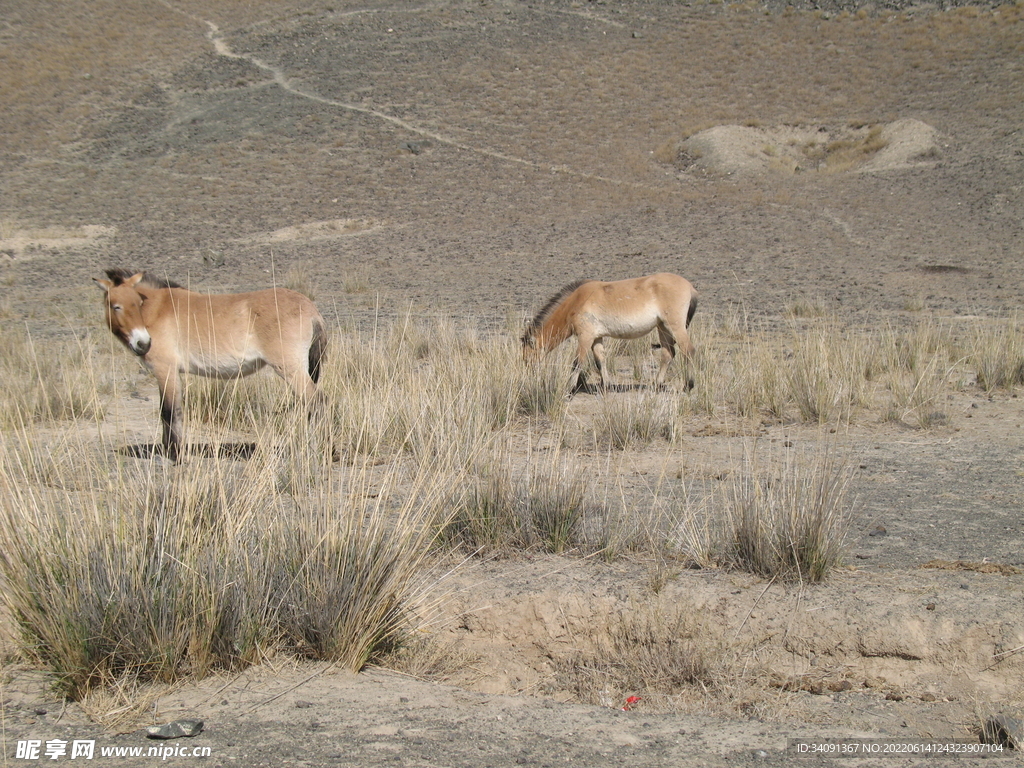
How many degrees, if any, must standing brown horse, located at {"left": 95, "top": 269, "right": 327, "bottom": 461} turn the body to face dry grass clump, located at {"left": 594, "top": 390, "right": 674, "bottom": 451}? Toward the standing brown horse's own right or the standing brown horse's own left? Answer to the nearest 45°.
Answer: approximately 180°

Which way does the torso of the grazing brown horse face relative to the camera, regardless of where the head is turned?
to the viewer's left

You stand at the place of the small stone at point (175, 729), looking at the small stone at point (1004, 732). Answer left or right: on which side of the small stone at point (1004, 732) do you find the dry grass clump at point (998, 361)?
left

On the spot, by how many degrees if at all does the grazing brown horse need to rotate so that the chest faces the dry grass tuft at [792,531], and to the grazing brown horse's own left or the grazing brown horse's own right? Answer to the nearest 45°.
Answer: approximately 90° to the grazing brown horse's own left

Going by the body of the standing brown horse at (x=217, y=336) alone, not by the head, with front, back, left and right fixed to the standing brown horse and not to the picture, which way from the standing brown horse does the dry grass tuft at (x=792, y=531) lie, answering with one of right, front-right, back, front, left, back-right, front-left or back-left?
back-left

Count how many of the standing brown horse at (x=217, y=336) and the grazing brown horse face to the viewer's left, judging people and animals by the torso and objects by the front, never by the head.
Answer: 2

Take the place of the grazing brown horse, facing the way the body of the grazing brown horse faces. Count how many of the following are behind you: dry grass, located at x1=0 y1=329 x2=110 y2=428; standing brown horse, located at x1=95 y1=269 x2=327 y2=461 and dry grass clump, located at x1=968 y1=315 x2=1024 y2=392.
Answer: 1

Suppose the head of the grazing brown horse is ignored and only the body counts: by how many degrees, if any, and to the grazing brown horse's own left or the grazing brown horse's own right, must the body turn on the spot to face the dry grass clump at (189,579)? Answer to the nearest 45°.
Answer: approximately 90° to the grazing brown horse's own left

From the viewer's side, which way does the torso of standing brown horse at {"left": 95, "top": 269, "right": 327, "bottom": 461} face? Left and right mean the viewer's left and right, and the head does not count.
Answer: facing to the left of the viewer

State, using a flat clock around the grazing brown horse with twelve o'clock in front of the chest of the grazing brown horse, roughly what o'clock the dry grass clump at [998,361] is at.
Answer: The dry grass clump is roughly at 6 o'clock from the grazing brown horse.

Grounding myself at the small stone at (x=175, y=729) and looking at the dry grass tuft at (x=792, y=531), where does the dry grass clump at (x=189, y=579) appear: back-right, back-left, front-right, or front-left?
front-left

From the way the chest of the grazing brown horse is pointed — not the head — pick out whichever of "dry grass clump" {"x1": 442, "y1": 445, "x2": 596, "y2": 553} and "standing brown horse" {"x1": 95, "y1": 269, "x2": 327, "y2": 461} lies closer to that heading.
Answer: the standing brown horse

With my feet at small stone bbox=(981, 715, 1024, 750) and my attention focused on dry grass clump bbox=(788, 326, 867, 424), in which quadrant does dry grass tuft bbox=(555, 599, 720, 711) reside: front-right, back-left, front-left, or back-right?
front-left

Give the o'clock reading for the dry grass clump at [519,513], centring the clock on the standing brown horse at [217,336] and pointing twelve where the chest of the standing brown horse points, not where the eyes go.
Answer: The dry grass clump is roughly at 8 o'clock from the standing brown horse.

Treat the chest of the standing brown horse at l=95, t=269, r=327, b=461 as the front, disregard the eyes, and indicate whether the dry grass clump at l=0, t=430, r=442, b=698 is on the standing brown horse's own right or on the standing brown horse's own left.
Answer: on the standing brown horse's own left
